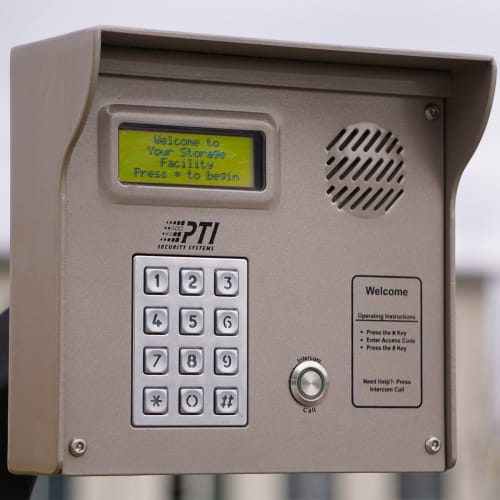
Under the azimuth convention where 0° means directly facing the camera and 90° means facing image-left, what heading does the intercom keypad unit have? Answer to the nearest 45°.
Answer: approximately 315°
